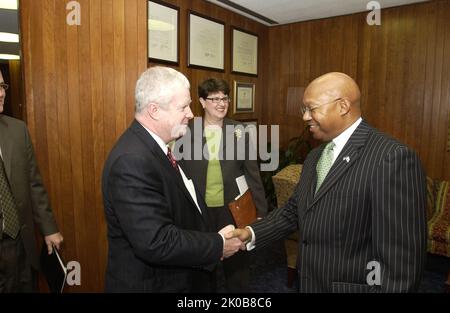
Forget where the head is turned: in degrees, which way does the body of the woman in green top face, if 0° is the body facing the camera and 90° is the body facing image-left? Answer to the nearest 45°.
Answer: approximately 0°

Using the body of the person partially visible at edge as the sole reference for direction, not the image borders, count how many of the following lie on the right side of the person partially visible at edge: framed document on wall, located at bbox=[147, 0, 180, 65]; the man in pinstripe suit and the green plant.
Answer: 0

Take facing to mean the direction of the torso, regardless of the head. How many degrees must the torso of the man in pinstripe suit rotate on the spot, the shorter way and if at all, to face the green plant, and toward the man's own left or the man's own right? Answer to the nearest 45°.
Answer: approximately 135° to the man's own right

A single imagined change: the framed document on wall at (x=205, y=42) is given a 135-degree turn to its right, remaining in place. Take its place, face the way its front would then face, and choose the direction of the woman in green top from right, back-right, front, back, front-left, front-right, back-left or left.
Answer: left

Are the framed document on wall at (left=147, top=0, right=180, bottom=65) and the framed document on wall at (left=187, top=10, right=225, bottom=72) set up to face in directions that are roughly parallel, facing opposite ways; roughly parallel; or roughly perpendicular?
roughly parallel

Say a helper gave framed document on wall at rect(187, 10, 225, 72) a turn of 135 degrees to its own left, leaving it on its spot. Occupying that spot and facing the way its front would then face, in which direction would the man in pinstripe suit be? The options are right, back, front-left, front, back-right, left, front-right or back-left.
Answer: back

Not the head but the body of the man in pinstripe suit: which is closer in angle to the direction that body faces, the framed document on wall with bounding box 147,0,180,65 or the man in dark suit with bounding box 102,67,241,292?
the man in dark suit

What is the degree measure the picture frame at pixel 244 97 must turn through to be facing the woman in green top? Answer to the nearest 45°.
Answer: approximately 45° to its right

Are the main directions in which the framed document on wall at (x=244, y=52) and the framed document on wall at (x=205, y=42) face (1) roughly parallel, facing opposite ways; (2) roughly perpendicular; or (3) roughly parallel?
roughly parallel

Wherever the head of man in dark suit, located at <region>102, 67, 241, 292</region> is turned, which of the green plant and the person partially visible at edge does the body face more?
the green plant

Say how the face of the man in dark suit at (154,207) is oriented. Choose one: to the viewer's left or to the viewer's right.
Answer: to the viewer's right

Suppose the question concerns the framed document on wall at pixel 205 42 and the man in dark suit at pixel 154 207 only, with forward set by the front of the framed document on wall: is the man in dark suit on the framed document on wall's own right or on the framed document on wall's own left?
on the framed document on wall's own right

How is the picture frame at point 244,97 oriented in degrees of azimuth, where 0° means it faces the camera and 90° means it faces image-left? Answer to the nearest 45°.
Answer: approximately 315°

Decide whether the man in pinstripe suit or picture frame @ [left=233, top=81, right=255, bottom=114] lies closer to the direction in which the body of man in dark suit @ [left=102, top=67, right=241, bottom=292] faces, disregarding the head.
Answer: the man in pinstripe suit

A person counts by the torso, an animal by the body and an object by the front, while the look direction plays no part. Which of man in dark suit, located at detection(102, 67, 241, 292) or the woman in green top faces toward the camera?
the woman in green top

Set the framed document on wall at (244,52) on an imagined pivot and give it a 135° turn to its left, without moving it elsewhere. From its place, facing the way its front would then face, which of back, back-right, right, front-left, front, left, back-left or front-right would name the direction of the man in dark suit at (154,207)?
back

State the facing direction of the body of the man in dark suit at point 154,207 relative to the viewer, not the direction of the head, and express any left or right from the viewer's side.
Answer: facing to the right of the viewer
